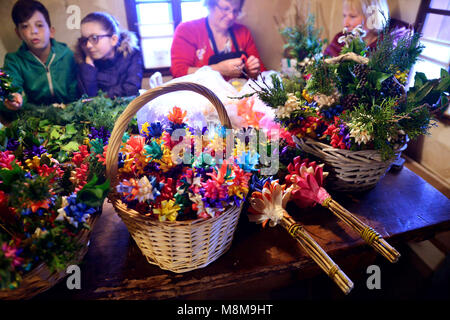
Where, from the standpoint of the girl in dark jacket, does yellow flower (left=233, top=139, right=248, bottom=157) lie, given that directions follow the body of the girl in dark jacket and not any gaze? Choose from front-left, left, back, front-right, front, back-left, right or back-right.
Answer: front-left

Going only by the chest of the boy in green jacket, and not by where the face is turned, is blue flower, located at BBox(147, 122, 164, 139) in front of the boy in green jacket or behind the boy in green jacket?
in front

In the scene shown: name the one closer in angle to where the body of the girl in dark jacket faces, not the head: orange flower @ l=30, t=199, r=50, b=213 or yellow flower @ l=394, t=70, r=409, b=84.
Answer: the orange flower

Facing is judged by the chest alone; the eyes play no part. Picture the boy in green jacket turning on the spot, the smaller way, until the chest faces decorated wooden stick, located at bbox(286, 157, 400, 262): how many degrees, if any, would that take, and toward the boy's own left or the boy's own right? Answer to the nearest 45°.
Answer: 0° — they already face it

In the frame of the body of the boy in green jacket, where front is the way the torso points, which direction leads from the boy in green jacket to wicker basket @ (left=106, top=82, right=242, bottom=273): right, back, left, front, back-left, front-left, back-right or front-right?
front

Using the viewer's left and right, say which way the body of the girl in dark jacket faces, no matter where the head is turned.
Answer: facing the viewer and to the left of the viewer

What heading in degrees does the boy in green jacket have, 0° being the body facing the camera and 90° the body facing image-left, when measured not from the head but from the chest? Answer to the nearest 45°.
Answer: approximately 0°

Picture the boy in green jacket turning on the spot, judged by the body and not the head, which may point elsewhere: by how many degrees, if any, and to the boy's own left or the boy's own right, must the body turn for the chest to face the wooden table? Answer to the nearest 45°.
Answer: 0° — they already face it

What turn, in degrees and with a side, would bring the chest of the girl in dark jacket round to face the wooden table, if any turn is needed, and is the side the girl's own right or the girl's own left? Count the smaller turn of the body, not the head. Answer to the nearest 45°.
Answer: approximately 45° to the girl's own left

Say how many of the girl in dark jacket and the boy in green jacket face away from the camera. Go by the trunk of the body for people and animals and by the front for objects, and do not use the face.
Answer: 0

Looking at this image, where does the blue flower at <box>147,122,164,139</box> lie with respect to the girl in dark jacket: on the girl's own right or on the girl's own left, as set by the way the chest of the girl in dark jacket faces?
on the girl's own left
